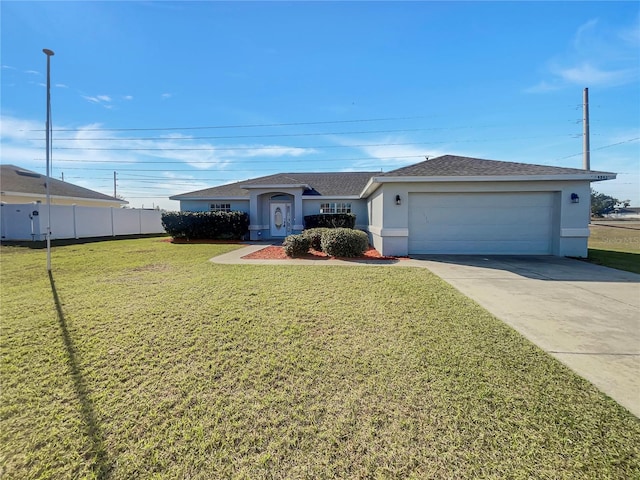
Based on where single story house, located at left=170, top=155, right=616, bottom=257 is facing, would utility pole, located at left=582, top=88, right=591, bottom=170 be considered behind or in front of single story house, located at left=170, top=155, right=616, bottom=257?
behind

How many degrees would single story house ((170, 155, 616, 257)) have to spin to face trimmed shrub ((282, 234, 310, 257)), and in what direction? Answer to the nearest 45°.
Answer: approximately 90° to its right

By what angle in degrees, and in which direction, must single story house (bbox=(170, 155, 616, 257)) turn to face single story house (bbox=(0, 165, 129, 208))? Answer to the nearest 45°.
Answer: approximately 90° to its right

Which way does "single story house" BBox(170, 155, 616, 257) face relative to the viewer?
toward the camera

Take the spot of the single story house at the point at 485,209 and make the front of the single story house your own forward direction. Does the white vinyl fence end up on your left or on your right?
on your right

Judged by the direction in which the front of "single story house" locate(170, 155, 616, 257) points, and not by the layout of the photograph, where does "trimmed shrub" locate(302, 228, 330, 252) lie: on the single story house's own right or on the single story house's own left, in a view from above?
on the single story house's own right
